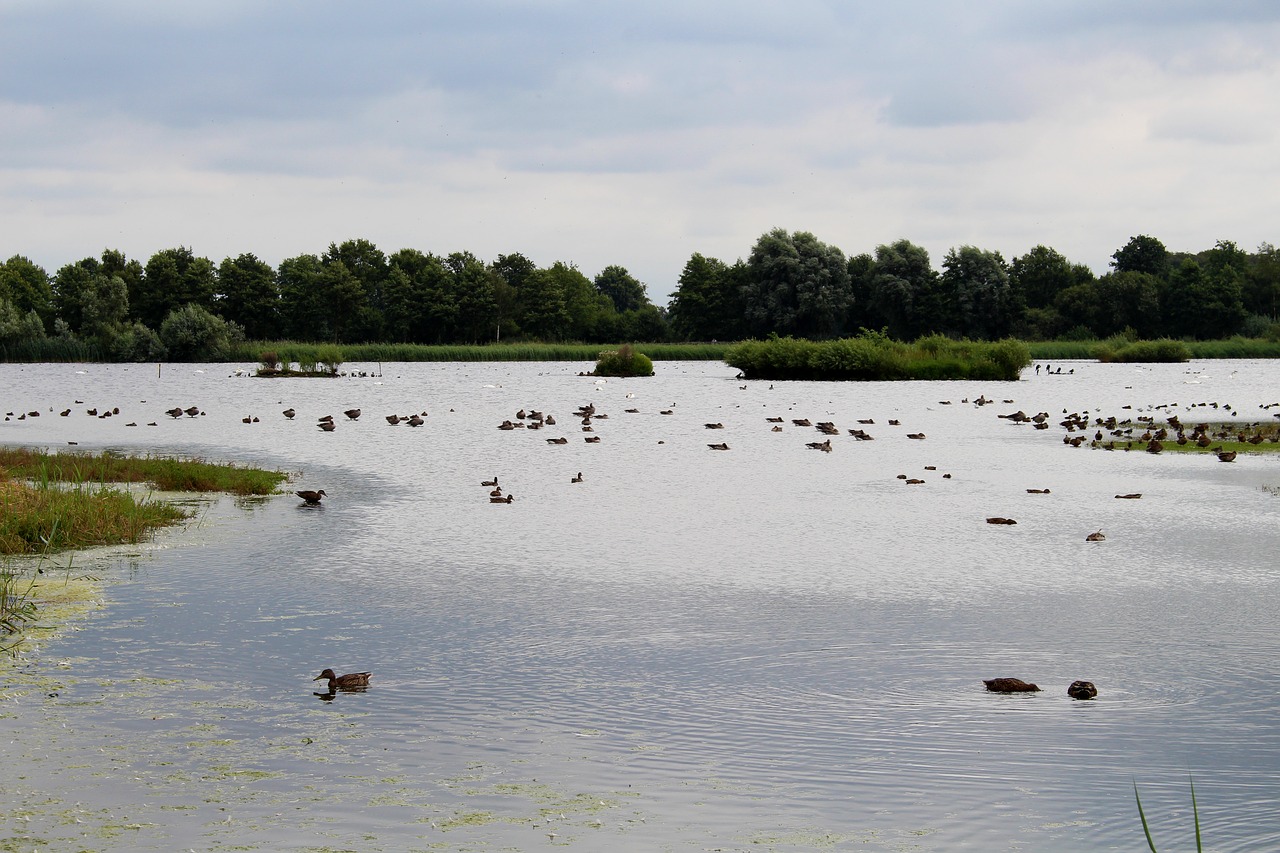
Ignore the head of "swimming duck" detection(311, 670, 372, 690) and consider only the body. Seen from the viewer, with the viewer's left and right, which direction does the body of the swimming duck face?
facing to the left of the viewer

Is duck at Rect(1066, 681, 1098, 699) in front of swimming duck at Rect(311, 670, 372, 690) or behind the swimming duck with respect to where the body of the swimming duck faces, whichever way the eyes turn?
behind

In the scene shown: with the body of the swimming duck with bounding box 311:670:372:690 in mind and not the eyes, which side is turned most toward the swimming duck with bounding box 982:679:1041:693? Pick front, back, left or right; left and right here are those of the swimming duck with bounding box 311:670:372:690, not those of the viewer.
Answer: back
